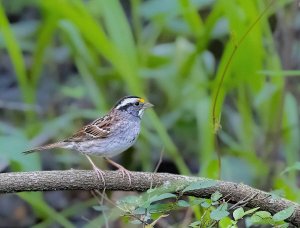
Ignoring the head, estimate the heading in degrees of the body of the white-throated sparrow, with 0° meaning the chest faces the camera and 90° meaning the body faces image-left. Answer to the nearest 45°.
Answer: approximately 270°

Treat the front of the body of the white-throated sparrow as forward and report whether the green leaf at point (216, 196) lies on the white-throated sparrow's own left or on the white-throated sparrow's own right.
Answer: on the white-throated sparrow's own right

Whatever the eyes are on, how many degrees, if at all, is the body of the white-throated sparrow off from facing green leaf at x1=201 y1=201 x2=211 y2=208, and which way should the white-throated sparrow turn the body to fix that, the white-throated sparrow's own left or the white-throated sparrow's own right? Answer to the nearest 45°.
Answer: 0° — it already faces it

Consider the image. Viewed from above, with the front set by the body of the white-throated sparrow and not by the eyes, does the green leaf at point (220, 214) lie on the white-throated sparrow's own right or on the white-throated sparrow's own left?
on the white-throated sparrow's own right
